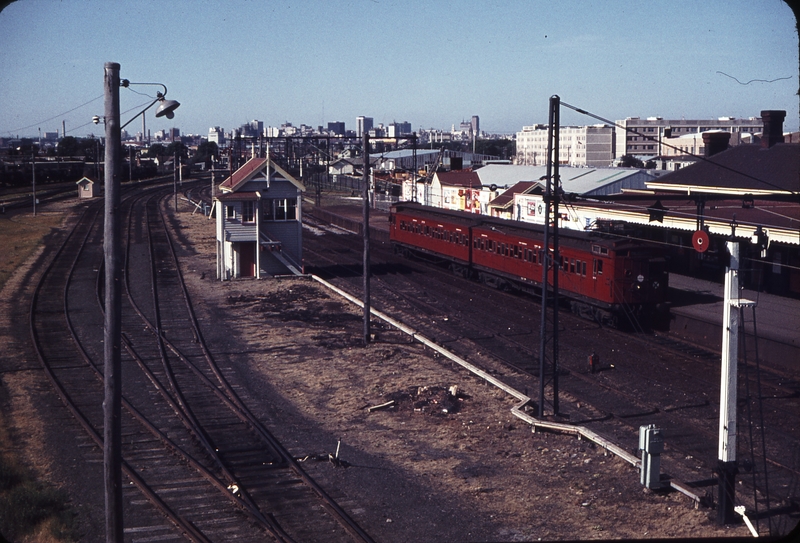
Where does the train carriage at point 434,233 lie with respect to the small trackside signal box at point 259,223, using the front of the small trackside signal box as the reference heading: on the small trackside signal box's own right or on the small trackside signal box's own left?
on the small trackside signal box's own left

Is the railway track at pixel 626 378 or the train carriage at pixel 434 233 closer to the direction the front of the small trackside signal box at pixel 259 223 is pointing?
the railway track

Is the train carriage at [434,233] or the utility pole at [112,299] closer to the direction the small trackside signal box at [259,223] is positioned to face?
the utility pole

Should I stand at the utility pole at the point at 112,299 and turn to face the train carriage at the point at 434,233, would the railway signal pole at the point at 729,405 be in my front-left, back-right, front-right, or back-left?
front-right

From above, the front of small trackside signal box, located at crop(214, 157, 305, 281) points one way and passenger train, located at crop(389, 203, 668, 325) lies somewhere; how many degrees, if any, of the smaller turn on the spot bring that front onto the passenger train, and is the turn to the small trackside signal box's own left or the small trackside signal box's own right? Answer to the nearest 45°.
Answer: approximately 45° to the small trackside signal box's own left

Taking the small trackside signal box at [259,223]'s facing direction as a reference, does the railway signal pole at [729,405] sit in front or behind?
in front

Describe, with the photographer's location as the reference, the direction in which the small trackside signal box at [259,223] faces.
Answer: facing the viewer

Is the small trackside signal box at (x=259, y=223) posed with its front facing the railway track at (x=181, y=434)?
yes

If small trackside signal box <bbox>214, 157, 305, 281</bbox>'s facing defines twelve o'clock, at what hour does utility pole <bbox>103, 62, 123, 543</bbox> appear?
The utility pole is roughly at 12 o'clock from the small trackside signal box.
